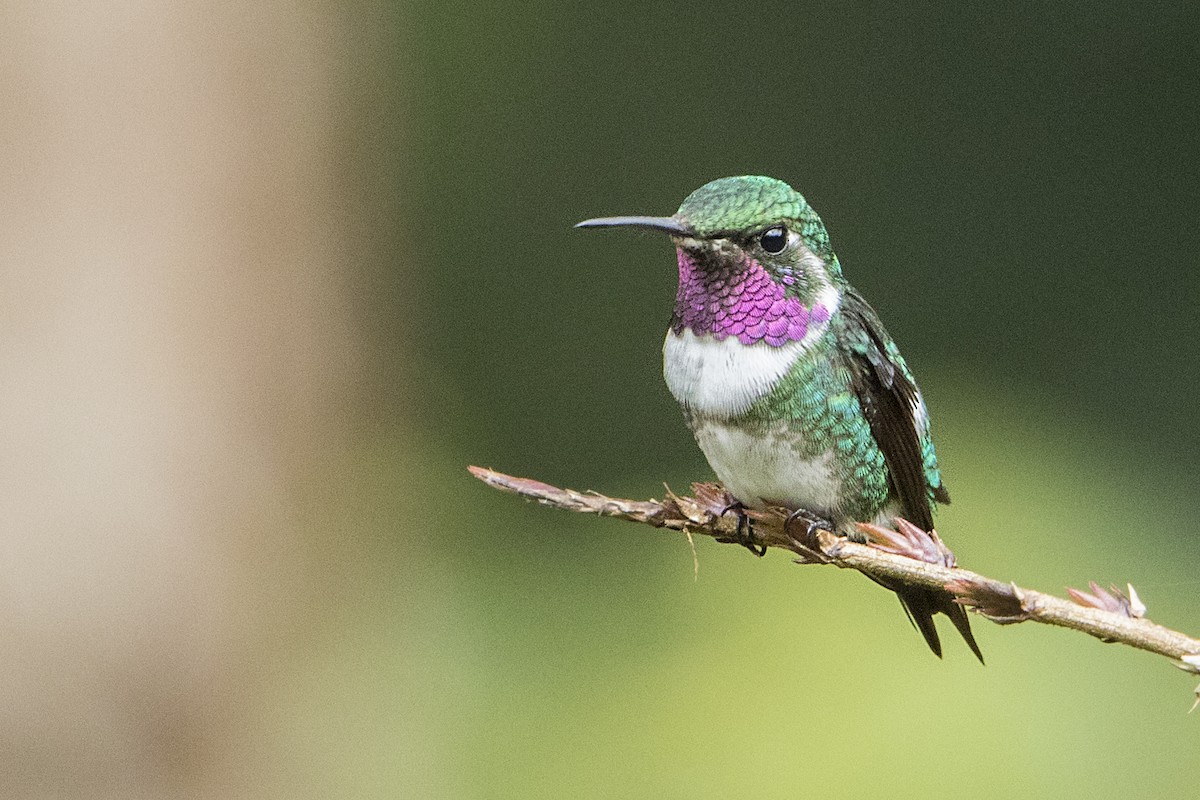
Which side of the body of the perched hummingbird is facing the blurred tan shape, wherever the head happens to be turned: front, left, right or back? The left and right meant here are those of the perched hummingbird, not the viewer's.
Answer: right

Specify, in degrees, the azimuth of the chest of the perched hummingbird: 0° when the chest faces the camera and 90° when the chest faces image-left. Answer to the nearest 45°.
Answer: approximately 45°
